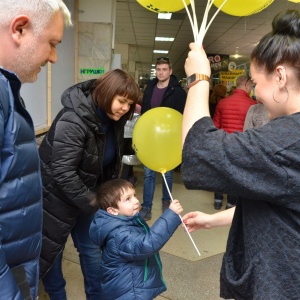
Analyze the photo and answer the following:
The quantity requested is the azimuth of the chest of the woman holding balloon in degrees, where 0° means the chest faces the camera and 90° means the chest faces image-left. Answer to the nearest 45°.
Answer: approximately 90°

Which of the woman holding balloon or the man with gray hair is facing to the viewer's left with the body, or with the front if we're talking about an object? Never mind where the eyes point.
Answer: the woman holding balloon

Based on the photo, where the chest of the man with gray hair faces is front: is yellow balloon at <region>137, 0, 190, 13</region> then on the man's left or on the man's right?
on the man's left

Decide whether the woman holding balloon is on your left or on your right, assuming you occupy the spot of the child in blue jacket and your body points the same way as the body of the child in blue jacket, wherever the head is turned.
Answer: on your right

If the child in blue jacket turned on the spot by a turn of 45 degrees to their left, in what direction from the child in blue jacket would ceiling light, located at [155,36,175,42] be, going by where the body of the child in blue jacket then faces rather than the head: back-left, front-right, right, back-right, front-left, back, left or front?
front-left

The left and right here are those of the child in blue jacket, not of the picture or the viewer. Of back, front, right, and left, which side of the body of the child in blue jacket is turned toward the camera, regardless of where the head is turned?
right

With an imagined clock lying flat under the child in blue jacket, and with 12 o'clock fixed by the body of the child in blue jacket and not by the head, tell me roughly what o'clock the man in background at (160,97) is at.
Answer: The man in background is roughly at 9 o'clock from the child in blue jacket.

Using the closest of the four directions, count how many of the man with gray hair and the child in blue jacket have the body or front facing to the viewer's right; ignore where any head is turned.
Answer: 2

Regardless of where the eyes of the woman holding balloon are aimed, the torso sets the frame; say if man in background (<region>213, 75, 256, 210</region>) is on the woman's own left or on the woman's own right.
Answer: on the woman's own right

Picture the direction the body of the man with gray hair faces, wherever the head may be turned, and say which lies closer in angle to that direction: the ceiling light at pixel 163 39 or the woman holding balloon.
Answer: the woman holding balloon

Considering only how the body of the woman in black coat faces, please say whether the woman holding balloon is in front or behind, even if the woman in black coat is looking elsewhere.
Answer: in front

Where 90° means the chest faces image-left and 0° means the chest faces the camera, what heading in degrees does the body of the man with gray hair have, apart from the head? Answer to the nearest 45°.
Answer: approximately 270°

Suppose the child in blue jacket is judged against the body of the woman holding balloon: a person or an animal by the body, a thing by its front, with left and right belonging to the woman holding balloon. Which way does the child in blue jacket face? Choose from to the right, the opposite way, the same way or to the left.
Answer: the opposite way
